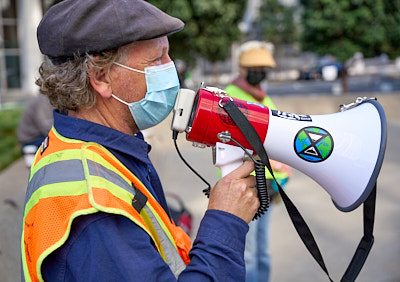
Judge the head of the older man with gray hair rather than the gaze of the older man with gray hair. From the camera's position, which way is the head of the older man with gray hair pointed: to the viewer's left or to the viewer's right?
to the viewer's right

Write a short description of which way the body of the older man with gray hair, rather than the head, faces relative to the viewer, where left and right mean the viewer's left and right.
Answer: facing to the right of the viewer

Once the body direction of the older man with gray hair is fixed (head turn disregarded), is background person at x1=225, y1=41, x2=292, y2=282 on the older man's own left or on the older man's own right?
on the older man's own left
